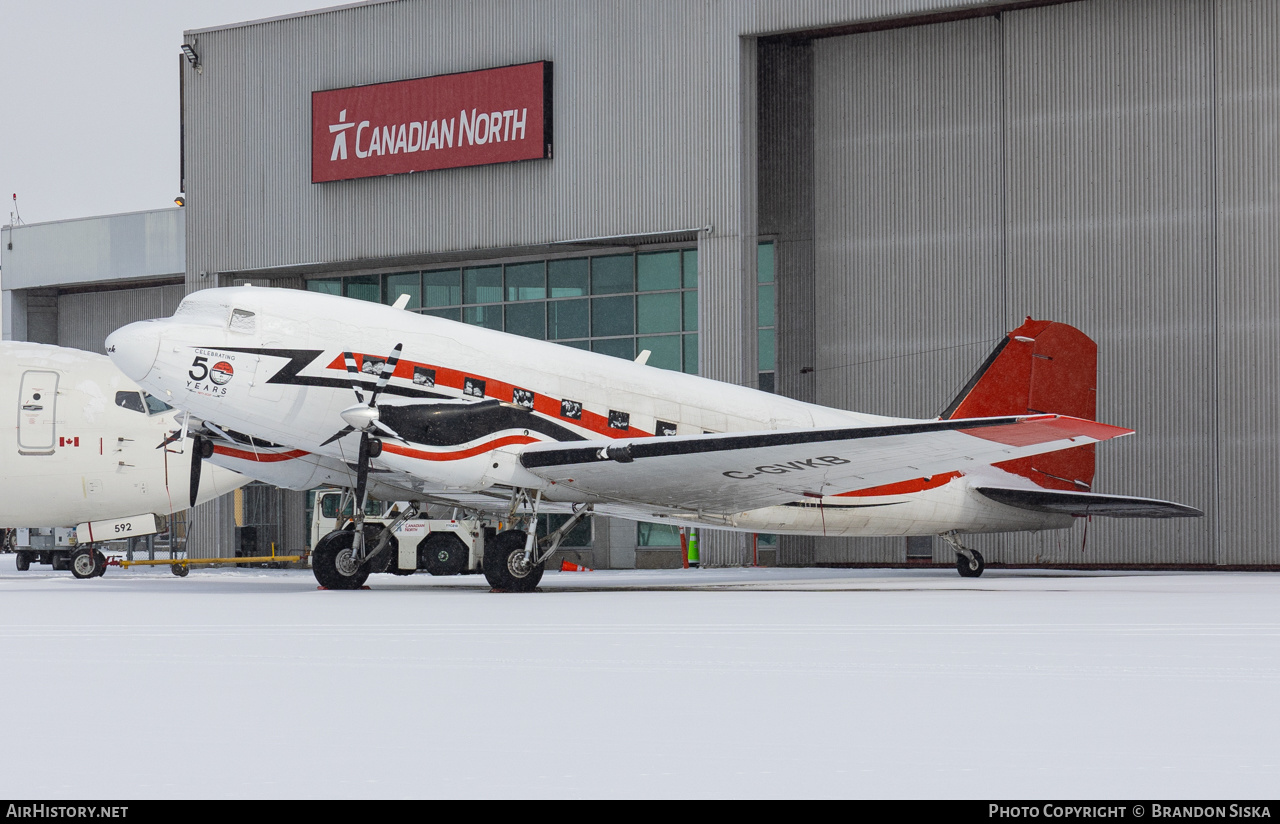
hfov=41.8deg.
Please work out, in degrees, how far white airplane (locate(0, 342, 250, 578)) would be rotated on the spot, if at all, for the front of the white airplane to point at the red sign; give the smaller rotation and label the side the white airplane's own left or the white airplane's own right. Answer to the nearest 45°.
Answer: approximately 45° to the white airplane's own left

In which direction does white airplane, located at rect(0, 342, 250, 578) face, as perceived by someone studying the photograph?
facing to the right of the viewer

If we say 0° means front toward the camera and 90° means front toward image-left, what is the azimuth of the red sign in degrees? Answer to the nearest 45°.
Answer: approximately 45°

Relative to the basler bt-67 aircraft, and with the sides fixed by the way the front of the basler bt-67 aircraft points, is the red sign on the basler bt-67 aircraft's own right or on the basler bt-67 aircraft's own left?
on the basler bt-67 aircraft's own right

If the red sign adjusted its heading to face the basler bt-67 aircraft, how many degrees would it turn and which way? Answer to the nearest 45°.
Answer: approximately 45° to its left

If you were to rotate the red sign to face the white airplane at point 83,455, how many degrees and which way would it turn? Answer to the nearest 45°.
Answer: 0° — it already faces it

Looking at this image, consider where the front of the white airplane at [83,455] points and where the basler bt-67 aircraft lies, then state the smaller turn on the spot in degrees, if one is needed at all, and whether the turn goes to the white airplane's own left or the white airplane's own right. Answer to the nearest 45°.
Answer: approximately 45° to the white airplane's own right

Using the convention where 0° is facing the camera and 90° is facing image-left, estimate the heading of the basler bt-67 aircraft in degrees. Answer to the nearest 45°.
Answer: approximately 45°

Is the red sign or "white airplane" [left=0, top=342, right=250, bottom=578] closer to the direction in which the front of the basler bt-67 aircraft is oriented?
the white airplane
